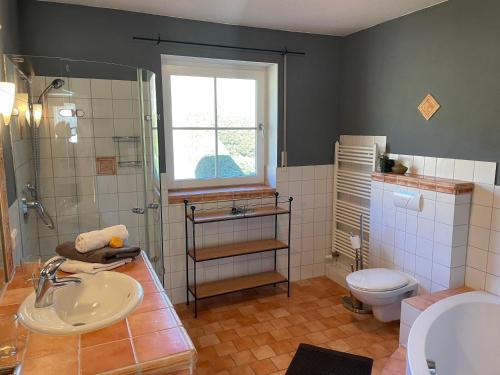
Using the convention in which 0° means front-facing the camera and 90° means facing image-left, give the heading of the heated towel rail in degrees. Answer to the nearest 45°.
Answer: approximately 45°

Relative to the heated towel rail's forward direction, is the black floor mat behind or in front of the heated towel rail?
in front

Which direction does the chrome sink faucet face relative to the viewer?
to the viewer's right

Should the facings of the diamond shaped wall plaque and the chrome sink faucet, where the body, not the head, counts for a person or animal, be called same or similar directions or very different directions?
very different directions

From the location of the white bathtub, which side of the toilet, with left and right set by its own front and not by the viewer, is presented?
left

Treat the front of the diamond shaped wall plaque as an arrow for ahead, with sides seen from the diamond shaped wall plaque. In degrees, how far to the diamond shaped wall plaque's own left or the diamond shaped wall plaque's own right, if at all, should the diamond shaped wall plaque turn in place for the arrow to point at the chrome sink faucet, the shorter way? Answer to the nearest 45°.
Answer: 0° — it already faces it

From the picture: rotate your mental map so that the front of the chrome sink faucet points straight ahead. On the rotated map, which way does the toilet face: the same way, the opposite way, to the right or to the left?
the opposite way

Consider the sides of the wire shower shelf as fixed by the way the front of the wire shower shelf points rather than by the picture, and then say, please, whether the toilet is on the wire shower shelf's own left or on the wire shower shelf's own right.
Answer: on the wire shower shelf's own left

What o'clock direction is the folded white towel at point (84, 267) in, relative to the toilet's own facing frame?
The folded white towel is roughly at 12 o'clock from the toilet.

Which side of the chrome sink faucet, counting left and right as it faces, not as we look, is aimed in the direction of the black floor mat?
front

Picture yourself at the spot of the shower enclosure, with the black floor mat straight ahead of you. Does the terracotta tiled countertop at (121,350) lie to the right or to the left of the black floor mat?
right

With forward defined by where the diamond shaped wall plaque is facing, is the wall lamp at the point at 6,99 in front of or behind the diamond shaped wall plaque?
in front

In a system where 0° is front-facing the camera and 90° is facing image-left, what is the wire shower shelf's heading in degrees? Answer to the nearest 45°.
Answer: approximately 0°

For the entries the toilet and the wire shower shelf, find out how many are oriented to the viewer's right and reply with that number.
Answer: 0

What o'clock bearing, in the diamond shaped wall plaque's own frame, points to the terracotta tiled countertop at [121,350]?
The terracotta tiled countertop is roughly at 11 o'clock from the diamond shaped wall plaque.

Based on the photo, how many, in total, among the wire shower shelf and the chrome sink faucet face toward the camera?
1
